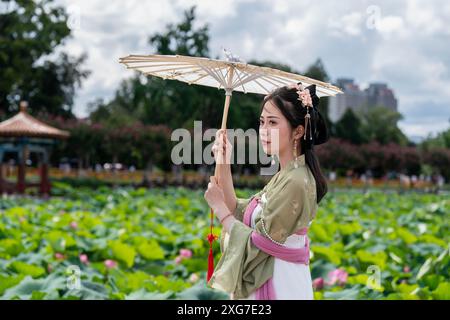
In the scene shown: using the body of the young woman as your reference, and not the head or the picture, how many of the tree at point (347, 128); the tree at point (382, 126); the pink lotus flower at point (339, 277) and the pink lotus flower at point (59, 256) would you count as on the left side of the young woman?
0

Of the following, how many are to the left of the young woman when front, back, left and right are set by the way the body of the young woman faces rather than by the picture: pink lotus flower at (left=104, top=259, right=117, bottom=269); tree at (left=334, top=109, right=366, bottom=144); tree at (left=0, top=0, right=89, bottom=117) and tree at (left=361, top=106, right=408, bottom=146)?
0

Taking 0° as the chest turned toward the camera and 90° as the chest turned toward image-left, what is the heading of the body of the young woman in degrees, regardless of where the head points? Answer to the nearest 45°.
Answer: approximately 90°

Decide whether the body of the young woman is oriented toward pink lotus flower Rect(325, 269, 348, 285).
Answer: no

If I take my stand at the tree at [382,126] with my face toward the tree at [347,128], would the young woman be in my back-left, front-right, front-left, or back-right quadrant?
front-left

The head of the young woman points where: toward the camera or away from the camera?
toward the camera

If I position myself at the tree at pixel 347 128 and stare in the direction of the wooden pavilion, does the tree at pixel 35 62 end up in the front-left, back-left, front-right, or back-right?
front-right

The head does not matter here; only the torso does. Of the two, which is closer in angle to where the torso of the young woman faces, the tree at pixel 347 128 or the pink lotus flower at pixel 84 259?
the pink lotus flower

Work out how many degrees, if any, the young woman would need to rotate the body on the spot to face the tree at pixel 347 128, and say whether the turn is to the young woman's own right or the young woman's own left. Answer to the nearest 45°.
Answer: approximately 90° to the young woman's own right

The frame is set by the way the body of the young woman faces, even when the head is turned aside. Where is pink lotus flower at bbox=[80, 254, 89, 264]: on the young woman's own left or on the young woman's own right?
on the young woman's own right

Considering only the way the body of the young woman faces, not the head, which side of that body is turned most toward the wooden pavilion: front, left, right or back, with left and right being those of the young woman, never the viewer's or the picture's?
right

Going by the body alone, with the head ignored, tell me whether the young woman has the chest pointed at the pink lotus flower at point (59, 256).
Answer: no

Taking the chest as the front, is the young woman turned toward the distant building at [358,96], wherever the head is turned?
no

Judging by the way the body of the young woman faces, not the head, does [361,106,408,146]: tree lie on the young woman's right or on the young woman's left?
on the young woman's right
